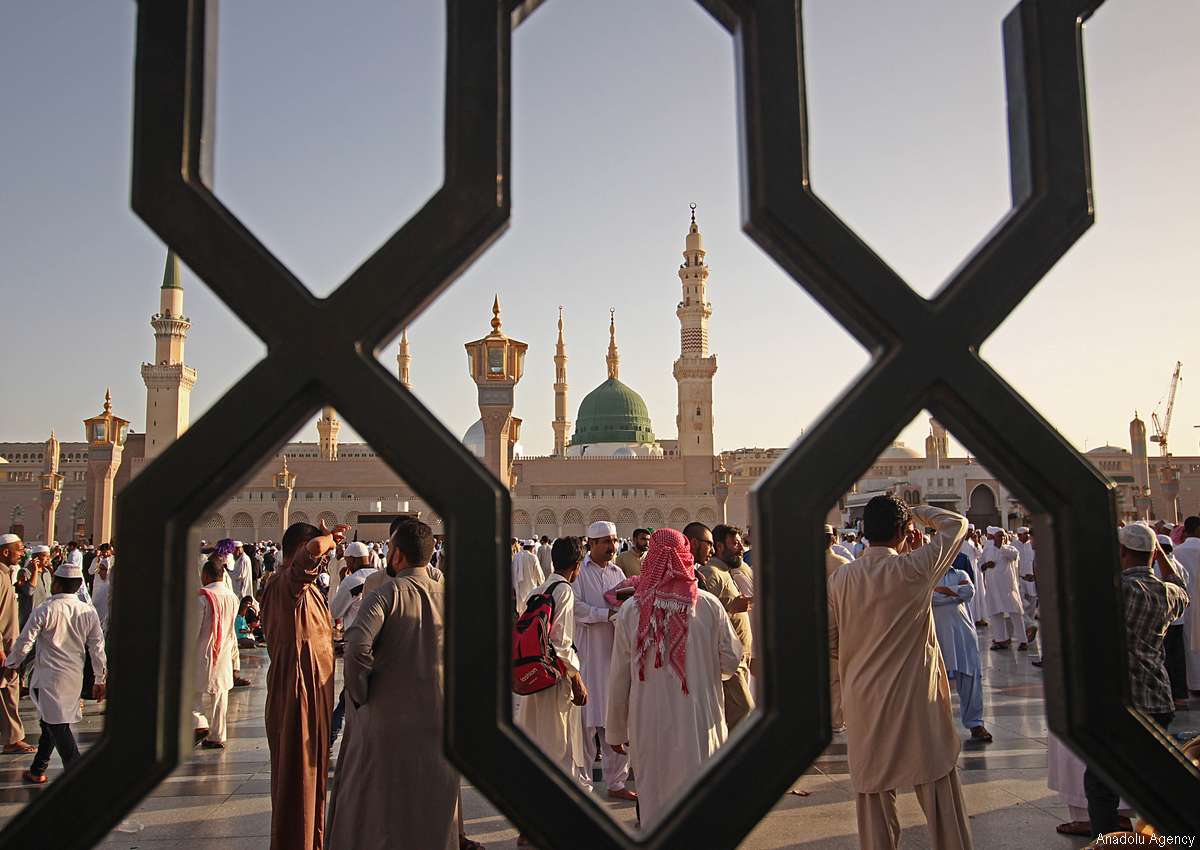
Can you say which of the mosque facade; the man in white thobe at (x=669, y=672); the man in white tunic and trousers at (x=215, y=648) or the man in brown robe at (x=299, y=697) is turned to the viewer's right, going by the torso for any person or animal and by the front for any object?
the man in brown robe

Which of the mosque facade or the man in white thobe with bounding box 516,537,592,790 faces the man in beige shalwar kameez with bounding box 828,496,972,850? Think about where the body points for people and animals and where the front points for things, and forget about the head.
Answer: the mosque facade

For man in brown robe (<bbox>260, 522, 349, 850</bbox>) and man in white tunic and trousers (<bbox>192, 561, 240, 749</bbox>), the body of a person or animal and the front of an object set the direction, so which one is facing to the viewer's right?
the man in brown robe

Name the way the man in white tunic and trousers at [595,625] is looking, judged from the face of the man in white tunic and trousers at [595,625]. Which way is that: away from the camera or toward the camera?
toward the camera

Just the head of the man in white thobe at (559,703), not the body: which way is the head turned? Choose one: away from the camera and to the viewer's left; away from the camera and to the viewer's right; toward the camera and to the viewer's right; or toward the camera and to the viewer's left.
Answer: away from the camera and to the viewer's right

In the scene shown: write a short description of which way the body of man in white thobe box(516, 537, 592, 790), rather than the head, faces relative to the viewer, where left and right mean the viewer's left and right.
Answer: facing away from the viewer and to the right of the viewer

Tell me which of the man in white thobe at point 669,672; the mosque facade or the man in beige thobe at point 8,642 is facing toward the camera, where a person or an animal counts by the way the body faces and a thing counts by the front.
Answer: the mosque facade

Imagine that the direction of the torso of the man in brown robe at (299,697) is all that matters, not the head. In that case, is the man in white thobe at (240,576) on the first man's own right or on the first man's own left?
on the first man's own left

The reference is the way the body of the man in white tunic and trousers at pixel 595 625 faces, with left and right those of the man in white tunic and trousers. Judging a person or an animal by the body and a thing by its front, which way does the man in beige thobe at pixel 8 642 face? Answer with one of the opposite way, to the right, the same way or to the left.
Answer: to the left

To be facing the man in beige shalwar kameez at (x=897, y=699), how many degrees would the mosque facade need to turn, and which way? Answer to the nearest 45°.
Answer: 0° — it already faces them

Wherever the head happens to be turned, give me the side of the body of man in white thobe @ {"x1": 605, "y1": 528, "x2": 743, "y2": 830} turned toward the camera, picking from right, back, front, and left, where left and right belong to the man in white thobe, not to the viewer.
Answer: back

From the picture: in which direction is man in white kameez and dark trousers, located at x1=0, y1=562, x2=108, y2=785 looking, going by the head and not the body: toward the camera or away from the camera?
away from the camera

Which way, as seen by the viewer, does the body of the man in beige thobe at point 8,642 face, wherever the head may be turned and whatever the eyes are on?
to the viewer's right

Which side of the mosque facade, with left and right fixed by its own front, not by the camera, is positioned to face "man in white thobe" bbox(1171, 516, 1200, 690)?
front

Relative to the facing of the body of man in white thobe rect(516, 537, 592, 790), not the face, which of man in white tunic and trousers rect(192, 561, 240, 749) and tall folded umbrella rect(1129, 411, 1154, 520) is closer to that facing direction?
the tall folded umbrella

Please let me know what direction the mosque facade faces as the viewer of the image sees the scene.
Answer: facing the viewer
